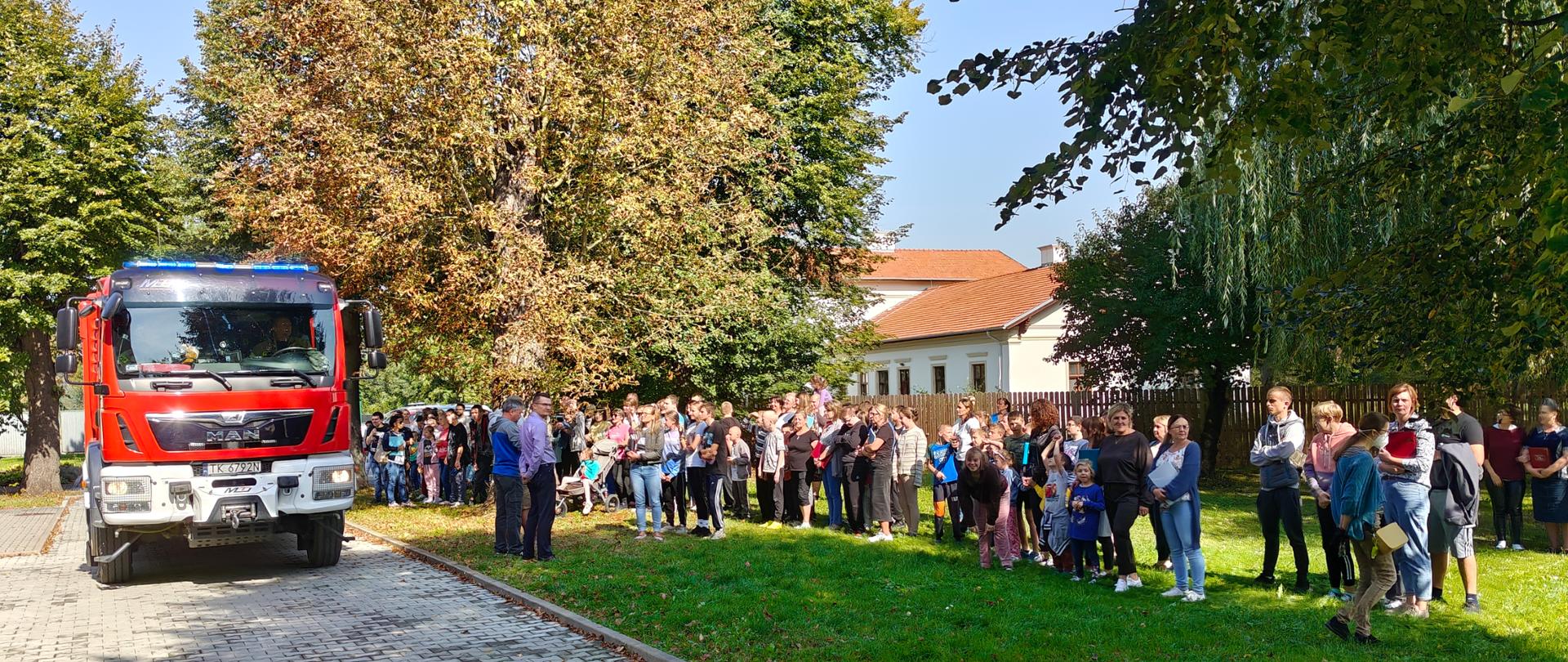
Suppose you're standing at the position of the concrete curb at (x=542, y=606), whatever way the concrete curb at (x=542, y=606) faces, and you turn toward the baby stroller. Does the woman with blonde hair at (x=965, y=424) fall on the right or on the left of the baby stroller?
right

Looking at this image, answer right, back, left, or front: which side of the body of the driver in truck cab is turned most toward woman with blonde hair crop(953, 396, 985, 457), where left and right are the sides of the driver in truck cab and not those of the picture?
left

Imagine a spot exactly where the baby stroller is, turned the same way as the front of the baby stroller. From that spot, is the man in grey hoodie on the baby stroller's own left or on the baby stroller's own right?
on the baby stroller's own left

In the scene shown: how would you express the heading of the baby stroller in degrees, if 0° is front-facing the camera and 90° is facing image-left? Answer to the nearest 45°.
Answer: approximately 45°

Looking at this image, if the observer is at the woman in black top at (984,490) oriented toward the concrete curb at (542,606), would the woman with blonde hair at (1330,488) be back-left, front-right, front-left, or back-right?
back-left

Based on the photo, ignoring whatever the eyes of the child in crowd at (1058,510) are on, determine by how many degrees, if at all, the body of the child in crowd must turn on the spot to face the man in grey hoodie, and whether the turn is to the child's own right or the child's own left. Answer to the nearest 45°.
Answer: approximately 90° to the child's own left

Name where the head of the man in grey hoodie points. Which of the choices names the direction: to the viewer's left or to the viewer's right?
to the viewer's left

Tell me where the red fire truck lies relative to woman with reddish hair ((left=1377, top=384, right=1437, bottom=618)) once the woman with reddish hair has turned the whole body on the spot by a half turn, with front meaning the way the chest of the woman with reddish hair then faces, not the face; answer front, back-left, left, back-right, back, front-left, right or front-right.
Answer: back-left

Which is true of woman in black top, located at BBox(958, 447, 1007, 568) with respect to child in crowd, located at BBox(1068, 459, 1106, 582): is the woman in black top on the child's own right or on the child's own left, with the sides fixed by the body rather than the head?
on the child's own right

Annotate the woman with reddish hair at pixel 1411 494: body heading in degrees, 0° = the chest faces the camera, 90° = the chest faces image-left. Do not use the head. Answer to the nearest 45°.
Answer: approximately 45°

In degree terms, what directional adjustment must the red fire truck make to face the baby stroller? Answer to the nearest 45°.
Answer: approximately 135° to its left
